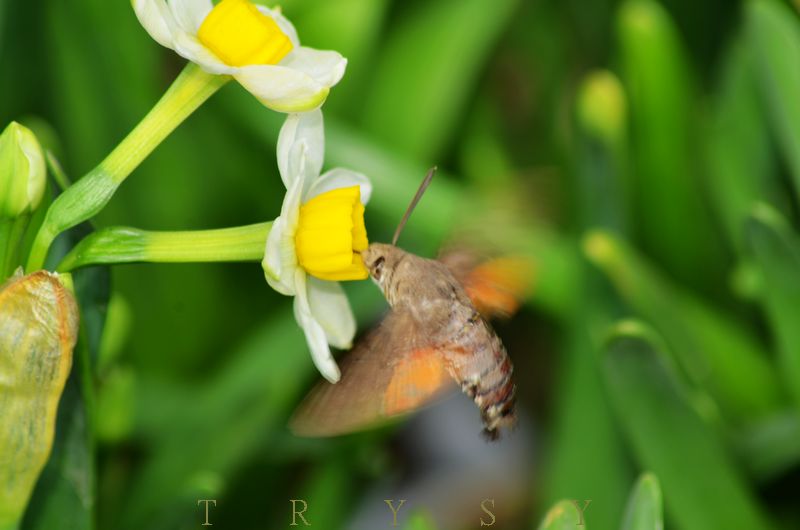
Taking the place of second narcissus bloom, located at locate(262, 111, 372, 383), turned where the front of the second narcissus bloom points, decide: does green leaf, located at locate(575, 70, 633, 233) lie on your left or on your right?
on your left

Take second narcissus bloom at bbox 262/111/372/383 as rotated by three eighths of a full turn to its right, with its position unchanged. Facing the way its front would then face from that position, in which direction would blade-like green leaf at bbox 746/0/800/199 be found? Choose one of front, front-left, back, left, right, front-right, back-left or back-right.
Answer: back

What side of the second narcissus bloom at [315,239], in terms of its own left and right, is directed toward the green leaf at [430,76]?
left

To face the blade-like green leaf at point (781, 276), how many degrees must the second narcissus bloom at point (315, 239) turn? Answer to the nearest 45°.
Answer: approximately 45° to its left

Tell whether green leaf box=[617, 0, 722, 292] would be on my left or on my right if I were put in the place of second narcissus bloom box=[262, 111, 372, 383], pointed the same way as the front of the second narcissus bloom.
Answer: on my left

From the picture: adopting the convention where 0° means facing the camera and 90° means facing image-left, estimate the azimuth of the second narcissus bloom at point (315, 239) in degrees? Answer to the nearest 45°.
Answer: approximately 270°

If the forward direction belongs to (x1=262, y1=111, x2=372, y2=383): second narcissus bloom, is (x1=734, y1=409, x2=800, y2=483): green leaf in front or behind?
in front
